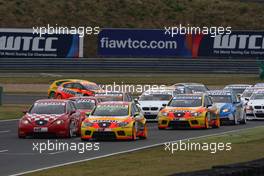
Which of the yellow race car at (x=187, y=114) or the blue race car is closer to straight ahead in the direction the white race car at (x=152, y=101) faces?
the yellow race car

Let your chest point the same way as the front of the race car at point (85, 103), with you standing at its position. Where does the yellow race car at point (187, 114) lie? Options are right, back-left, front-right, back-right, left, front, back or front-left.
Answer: left

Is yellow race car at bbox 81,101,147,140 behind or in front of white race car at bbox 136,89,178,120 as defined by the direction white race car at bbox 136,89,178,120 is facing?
in front

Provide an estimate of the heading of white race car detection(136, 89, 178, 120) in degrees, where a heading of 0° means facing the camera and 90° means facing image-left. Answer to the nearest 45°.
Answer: approximately 0°

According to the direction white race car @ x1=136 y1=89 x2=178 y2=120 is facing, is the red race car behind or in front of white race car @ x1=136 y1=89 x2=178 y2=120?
in front

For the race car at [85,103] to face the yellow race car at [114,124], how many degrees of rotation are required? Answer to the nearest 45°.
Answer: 0° — it already faces it

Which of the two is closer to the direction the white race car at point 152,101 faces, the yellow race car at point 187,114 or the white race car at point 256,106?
the yellow race car

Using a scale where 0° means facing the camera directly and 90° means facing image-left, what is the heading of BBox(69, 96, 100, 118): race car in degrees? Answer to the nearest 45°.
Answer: approximately 0°

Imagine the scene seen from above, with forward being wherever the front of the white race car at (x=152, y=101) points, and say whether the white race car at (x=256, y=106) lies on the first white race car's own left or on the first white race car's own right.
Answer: on the first white race car's own left

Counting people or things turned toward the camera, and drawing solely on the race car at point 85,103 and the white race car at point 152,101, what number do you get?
2
